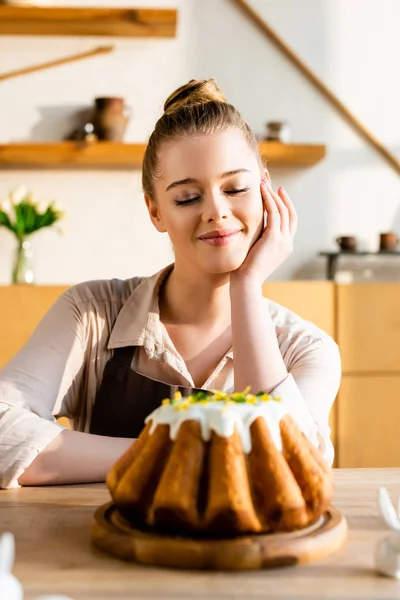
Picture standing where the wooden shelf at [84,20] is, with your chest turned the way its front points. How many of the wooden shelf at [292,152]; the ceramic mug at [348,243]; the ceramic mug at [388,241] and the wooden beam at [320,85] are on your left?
4

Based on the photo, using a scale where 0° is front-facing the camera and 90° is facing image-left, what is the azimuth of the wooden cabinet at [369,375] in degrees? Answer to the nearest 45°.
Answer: approximately 0°

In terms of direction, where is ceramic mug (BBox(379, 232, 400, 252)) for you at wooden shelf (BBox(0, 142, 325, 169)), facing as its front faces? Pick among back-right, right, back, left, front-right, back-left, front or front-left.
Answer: left
